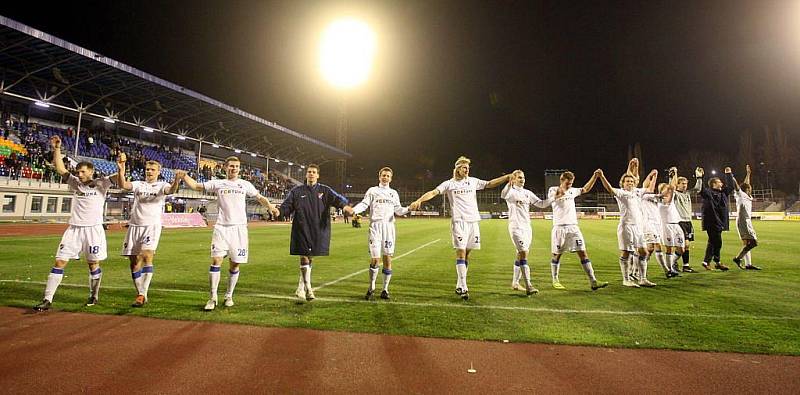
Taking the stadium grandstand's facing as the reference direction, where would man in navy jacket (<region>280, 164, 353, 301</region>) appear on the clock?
The man in navy jacket is roughly at 1 o'clock from the stadium grandstand.

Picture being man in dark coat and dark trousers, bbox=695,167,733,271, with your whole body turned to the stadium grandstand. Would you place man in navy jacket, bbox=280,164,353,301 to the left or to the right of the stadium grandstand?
left

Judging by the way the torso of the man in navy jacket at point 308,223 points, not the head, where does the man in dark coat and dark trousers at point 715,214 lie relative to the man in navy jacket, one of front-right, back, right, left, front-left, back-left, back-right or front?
left

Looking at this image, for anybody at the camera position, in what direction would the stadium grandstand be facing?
facing the viewer and to the right of the viewer

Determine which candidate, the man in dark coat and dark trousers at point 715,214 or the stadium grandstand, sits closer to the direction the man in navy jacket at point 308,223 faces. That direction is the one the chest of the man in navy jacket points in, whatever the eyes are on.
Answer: the man in dark coat and dark trousers

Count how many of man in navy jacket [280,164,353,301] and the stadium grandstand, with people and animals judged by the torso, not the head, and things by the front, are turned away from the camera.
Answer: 0

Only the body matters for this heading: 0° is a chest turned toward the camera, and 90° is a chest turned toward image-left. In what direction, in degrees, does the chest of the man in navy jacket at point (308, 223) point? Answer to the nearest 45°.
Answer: approximately 0°
